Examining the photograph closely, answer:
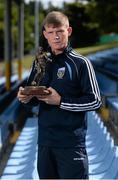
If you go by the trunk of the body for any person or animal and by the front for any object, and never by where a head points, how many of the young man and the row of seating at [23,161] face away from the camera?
0

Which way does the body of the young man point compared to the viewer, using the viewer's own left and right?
facing the viewer and to the left of the viewer

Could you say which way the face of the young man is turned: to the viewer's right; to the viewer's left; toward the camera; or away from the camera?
toward the camera

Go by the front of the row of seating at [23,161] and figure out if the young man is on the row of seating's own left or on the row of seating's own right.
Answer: on the row of seating's own left

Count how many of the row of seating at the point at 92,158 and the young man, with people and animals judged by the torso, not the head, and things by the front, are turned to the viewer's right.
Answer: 0
